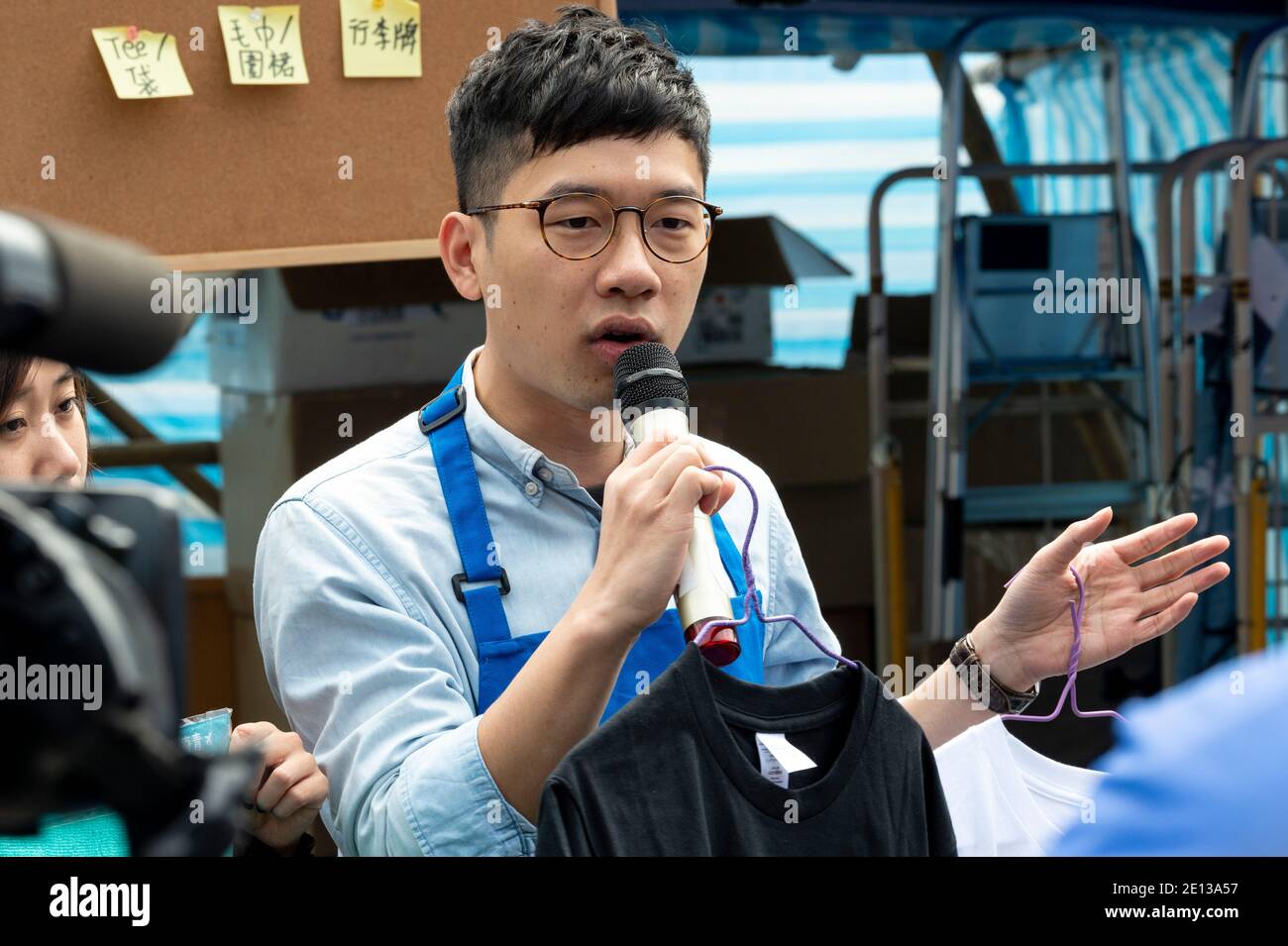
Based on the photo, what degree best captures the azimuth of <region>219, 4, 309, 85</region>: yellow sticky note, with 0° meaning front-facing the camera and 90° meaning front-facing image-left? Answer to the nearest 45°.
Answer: approximately 0°

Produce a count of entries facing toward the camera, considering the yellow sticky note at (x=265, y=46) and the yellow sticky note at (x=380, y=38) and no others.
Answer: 2

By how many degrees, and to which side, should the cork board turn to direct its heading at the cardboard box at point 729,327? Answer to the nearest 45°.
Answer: approximately 135° to its left

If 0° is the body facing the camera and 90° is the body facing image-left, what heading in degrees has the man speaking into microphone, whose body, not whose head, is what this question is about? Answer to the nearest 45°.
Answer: approximately 315°
